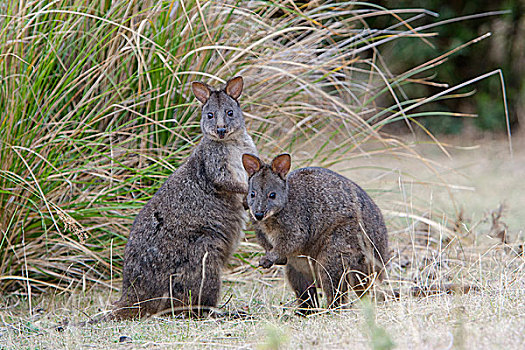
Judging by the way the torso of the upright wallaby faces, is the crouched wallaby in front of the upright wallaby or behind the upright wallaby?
in front

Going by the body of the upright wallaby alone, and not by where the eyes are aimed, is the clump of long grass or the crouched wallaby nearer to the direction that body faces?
the crouched wallaby

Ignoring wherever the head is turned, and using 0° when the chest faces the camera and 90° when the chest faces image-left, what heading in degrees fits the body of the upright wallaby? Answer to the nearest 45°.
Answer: approximately 270°

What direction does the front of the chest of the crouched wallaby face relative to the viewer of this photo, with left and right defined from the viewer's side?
facing the viewer and to the left of the viewer

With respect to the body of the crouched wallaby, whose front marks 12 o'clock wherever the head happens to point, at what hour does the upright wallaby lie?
The upright wallaby is roughly at 2 o'clock from the crouched wallaby.
